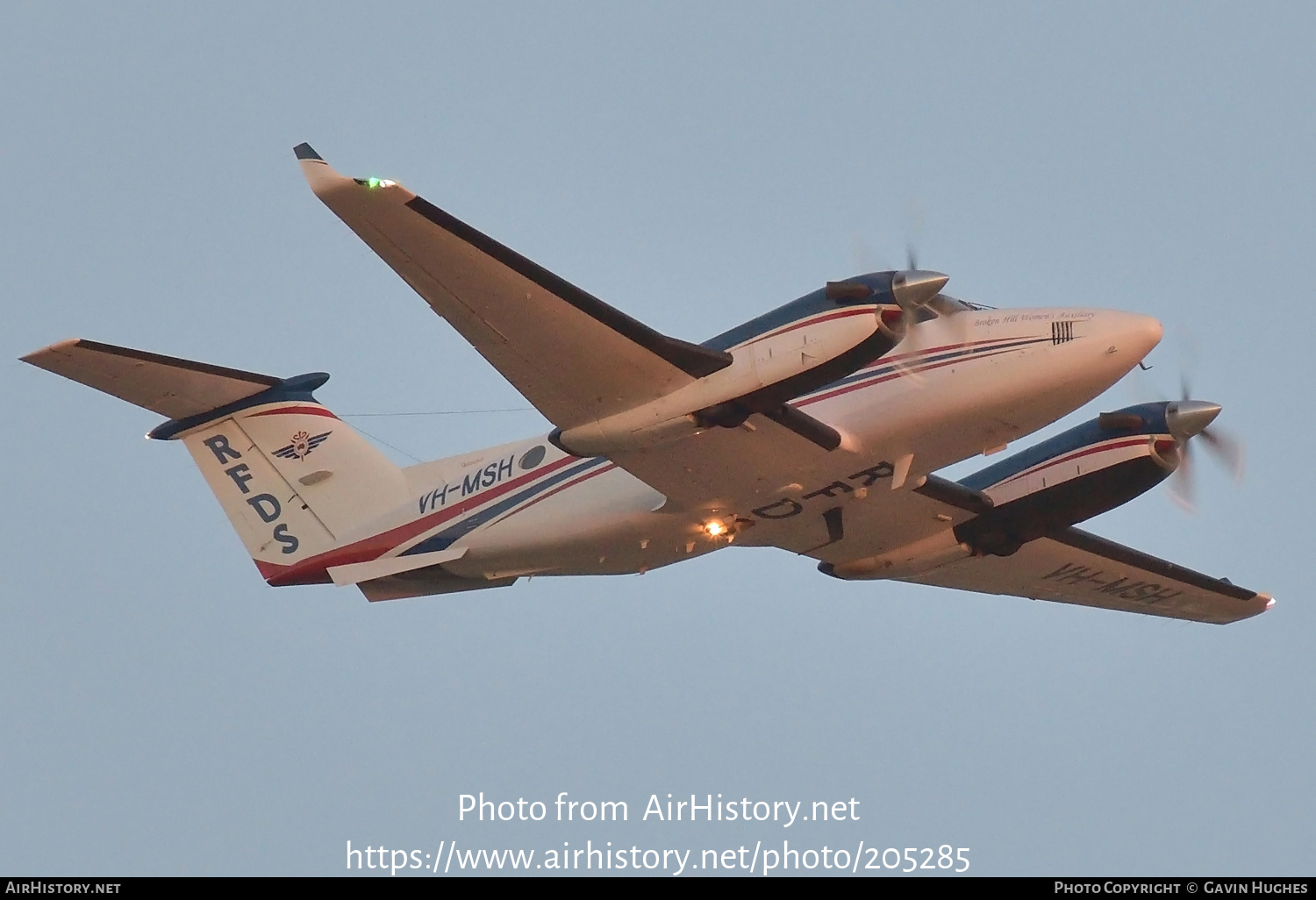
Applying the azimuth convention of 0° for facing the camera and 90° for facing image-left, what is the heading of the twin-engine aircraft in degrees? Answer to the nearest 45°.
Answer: approximately 315°
